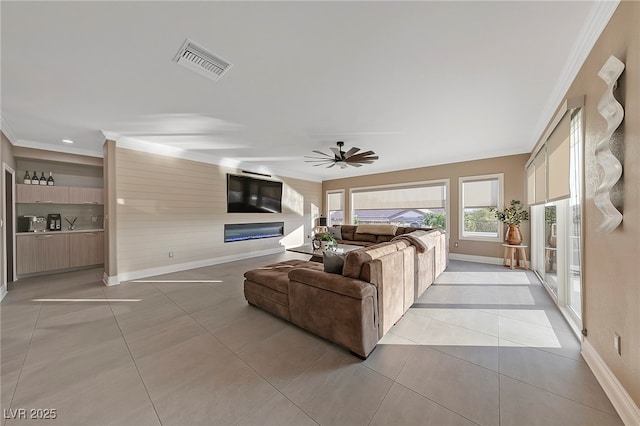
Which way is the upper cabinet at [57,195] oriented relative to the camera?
toward the camera

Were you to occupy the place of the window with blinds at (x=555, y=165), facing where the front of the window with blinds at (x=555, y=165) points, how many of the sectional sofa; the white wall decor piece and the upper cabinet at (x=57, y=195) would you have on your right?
0

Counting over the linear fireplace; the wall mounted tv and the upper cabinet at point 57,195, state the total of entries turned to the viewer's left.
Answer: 0

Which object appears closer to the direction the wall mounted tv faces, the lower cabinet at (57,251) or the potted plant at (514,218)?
the potted plant

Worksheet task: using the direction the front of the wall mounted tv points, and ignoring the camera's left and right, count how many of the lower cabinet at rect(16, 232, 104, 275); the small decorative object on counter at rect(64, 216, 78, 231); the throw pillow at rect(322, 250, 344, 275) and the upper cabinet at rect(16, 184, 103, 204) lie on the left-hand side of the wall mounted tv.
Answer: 0

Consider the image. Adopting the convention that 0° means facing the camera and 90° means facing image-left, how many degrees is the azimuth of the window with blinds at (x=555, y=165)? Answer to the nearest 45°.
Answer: approximately 90°

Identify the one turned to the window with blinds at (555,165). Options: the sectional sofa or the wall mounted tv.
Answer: the wall mounted tv

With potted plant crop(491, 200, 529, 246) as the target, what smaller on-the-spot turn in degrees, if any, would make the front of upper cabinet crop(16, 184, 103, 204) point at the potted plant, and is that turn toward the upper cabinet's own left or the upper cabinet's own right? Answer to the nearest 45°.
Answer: approximately 45° to the upper cabinet's own left

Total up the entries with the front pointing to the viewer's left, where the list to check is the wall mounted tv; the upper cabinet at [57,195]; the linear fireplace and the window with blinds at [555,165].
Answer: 1

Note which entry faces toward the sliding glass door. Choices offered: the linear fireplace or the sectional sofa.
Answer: the linear fireplace

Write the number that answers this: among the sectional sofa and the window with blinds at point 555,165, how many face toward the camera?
0

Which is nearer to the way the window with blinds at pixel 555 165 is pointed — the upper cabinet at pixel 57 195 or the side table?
the upper cabinet

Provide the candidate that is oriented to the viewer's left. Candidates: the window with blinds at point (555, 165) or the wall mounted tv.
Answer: the window with blinds

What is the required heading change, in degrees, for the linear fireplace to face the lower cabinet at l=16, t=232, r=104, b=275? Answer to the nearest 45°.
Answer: approximately 135° to its right
